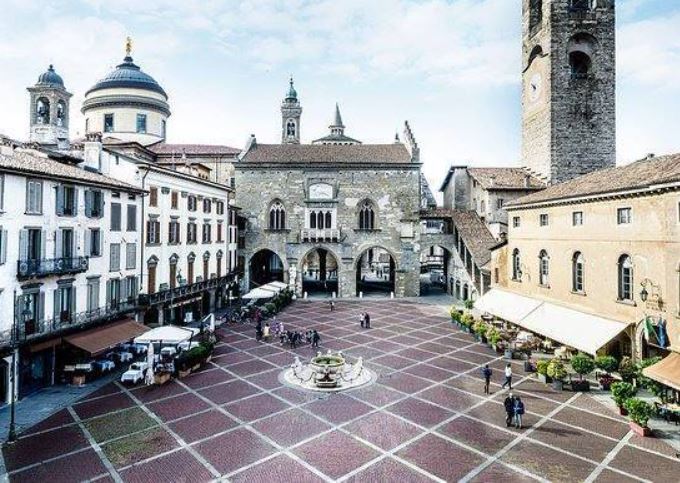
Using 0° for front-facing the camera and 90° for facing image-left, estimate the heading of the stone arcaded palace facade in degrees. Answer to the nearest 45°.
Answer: approximately 0°

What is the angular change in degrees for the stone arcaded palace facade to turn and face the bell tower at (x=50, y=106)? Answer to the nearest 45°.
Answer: approximately 90° to its right

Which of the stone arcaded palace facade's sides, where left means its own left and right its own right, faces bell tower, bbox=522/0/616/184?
left

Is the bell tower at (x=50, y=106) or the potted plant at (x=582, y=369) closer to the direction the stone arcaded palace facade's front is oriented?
the potted plant

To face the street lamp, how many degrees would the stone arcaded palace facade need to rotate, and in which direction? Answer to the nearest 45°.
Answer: approximately 45° to its right
